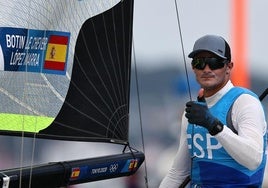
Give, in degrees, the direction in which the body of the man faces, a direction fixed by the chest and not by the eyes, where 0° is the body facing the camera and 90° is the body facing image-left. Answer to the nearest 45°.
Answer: approximately 45°

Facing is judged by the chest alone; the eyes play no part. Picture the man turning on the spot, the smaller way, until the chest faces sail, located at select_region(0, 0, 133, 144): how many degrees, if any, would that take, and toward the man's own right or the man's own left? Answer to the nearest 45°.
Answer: approximately 90° to the man's own right
